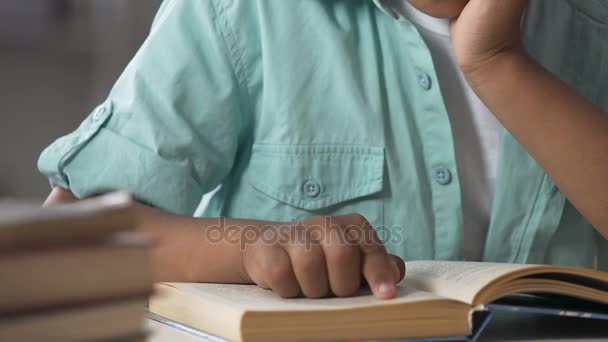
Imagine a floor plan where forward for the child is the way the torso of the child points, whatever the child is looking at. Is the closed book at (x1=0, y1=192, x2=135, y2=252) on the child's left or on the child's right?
on the child's right

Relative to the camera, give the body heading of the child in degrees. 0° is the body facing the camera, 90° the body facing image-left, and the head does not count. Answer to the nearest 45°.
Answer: approximately 315°

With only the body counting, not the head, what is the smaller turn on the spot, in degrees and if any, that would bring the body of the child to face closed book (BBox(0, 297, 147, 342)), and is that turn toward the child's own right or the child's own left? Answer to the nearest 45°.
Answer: approximately 45° to the child's own right

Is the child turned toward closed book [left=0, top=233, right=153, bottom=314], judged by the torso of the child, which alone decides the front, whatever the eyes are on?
no
